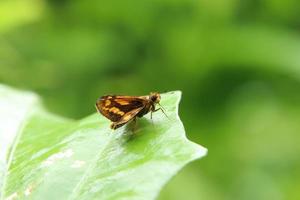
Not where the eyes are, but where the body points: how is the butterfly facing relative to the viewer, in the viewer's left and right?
facing to the right of the viewer
